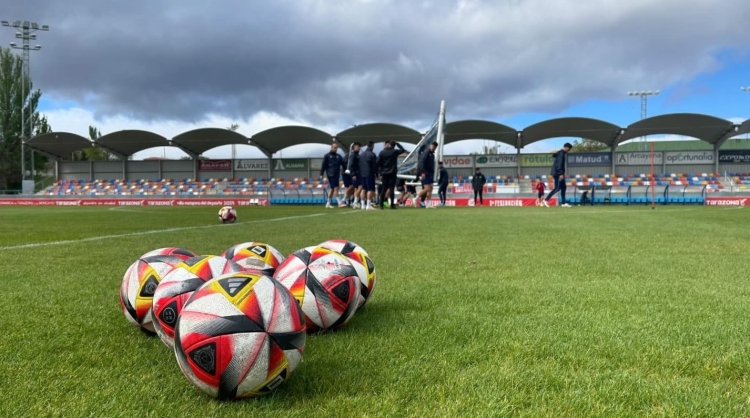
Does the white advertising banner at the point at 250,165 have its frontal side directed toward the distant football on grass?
yes

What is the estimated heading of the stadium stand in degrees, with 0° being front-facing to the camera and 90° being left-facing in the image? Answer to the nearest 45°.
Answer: approximately 0°

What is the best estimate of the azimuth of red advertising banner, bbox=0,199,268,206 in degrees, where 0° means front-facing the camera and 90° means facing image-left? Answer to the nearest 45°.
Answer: approximately 0°

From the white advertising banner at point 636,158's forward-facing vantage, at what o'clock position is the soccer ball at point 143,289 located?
The soccer ball is roughly at 12 o'clock from the white advertising banner.
